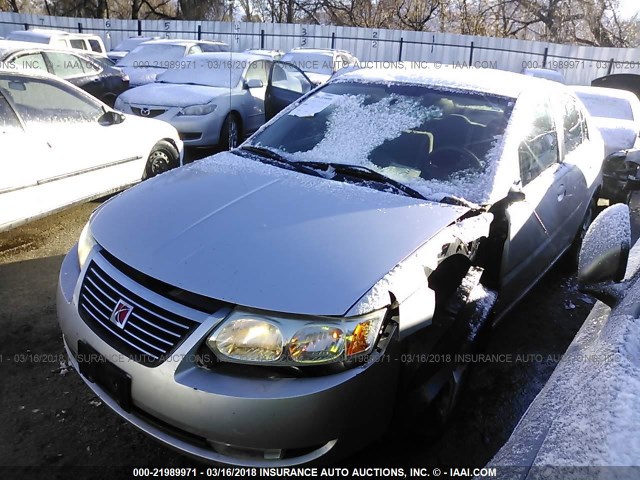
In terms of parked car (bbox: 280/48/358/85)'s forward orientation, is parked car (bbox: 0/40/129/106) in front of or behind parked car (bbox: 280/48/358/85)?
in front

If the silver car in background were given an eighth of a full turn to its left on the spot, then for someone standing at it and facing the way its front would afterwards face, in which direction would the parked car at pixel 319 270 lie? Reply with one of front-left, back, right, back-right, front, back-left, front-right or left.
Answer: front

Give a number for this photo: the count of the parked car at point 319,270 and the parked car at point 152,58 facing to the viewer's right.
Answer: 0

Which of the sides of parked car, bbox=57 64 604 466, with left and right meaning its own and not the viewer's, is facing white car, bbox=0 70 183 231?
right

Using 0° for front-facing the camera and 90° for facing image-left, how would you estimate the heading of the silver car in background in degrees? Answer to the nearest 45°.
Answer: approximately 45°

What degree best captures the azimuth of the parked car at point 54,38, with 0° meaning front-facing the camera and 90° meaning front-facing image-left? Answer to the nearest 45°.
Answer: approximately 45°

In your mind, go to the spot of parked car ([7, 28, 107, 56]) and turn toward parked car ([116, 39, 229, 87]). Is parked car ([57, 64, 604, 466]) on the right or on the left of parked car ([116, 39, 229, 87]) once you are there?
right

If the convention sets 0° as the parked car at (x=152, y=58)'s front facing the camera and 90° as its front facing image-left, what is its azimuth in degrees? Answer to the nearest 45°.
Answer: approximately 45°

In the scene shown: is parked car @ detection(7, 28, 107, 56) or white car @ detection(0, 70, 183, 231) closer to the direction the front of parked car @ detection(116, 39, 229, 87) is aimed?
the white car

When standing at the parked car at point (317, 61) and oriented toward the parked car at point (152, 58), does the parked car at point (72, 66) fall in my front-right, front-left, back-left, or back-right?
front-left

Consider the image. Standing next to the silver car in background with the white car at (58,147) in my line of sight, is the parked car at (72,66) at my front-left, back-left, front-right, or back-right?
back-right

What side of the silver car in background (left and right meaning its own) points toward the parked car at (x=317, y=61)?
back

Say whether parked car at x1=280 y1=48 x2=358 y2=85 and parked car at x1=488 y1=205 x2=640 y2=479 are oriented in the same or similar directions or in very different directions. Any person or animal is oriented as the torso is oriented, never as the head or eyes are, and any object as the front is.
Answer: same or similar directions

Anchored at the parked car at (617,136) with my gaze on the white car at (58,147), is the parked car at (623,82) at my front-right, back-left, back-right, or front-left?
back-right

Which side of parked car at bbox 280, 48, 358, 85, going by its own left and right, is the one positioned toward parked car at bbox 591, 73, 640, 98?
left

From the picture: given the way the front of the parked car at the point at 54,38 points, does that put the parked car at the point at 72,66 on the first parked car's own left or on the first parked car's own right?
on the first parked car's own left

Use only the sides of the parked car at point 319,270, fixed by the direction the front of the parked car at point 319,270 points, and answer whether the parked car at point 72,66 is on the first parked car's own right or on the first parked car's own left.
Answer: on the first parked car's own right

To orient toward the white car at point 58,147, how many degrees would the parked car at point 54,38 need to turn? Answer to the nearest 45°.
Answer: approximately 45° to its left

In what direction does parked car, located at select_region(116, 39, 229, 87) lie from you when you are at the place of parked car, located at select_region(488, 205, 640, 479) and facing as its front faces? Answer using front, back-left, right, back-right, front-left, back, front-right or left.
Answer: right
